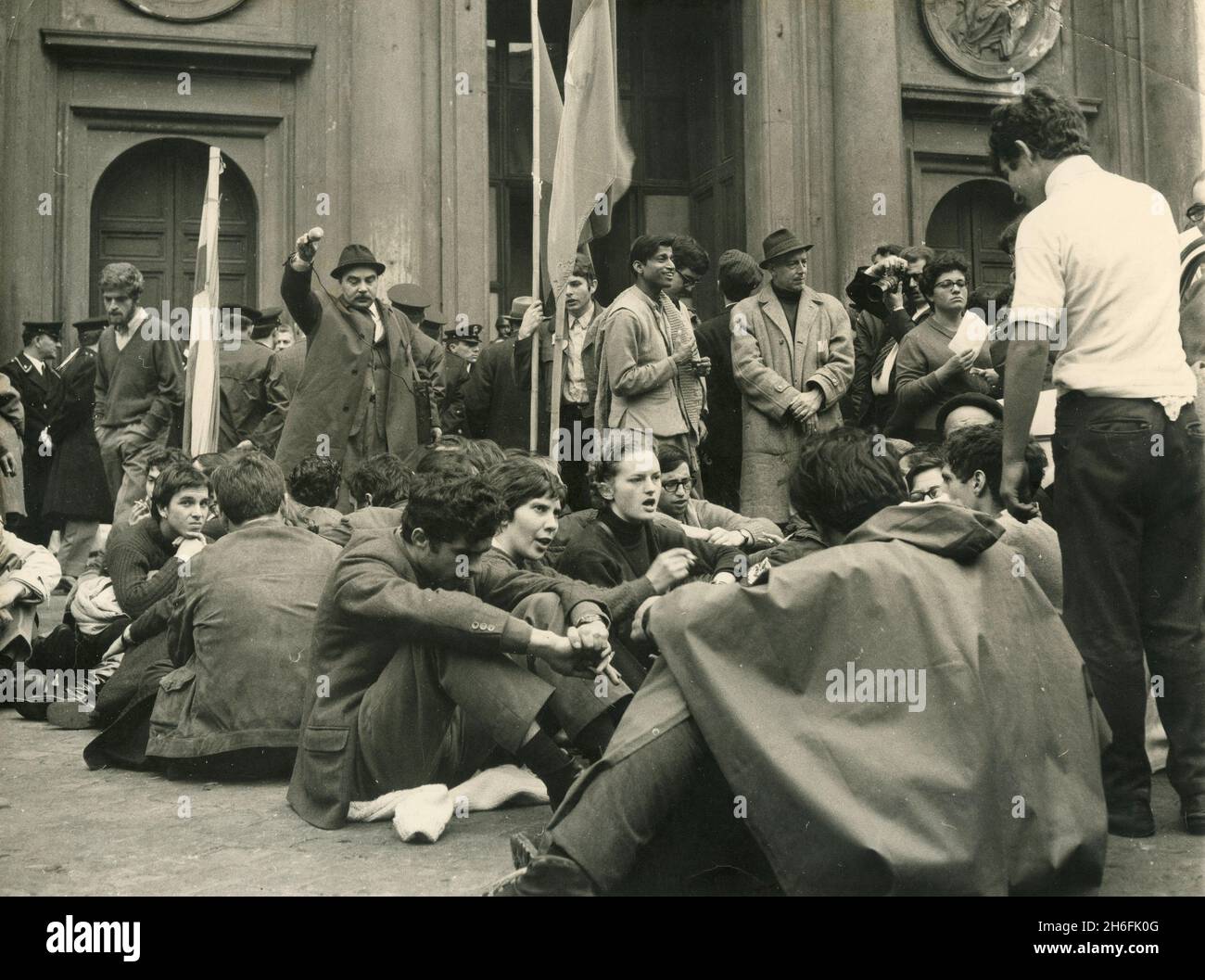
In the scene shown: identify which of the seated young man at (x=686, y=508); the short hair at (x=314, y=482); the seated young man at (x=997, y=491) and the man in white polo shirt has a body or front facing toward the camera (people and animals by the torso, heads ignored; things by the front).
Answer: the seated young man at (x=686, y=508)

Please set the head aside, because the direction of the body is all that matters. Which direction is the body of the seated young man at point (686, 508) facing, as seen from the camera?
toward the camera

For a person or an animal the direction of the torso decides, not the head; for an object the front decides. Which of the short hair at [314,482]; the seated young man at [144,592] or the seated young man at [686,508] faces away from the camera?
the short hair

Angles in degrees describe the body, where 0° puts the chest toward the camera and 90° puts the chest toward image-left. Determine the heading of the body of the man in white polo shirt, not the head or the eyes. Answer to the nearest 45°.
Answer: approximately 135°

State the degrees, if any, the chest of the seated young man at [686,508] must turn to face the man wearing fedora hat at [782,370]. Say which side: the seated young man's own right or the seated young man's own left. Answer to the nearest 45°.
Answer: approximately 180°

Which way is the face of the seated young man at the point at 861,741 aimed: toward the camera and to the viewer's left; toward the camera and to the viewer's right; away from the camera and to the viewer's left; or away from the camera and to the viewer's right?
away from the camera and to the viewer's left

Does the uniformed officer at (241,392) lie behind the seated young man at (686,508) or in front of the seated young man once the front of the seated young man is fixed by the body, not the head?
behind

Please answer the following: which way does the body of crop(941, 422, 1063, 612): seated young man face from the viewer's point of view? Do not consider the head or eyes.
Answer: to the viewer's left

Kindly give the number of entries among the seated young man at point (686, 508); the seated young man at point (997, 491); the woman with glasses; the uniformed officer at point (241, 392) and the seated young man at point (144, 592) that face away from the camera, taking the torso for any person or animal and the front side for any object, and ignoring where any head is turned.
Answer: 1

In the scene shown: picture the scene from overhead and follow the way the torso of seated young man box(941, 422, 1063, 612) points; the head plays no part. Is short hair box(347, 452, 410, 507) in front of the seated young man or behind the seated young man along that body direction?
in front

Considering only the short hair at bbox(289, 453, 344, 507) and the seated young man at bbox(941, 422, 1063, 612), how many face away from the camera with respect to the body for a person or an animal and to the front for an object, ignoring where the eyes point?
1
